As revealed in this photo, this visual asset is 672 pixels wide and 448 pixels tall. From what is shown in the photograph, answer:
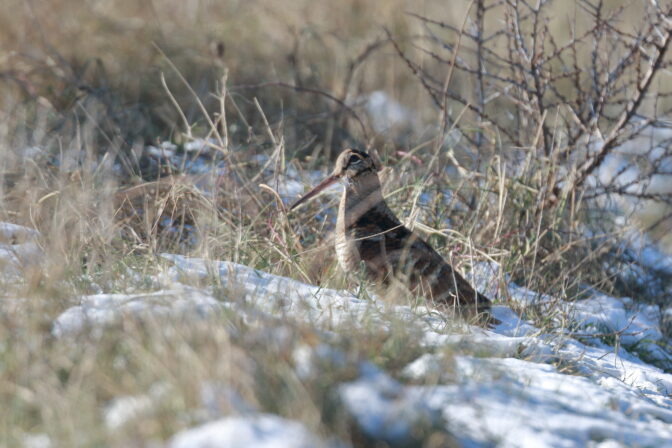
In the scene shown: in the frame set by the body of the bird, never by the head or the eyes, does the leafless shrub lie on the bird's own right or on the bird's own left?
on the bird's own right

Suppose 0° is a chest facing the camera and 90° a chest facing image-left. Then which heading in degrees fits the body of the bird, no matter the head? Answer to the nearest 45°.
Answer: approximately 90°
